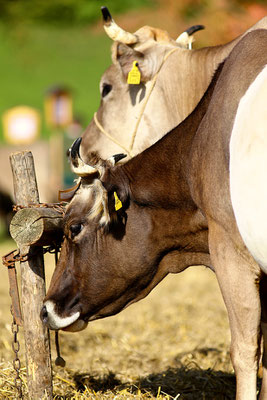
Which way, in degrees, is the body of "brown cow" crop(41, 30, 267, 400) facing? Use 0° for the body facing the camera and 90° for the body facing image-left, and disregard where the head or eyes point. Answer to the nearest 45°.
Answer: approximately 90°

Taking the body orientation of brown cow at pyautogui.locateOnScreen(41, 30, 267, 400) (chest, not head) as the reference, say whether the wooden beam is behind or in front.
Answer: in front

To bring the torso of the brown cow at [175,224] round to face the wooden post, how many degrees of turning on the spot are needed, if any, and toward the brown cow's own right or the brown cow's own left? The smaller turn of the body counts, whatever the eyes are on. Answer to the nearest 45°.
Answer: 0° — it already faces it
